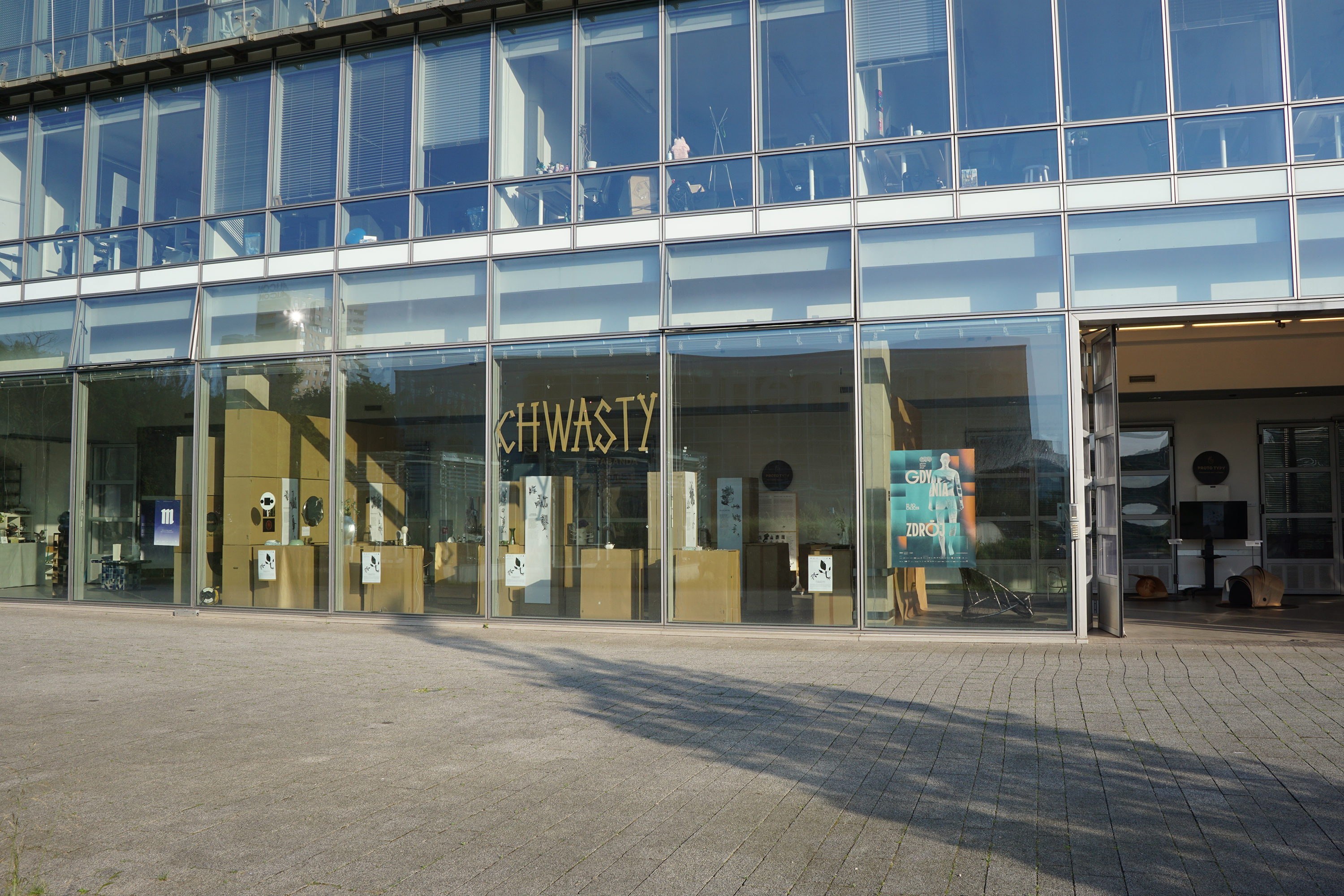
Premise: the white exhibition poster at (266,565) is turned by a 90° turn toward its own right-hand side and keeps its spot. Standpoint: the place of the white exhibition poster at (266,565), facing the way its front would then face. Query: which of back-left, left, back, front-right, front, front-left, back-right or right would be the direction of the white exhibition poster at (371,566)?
back-left

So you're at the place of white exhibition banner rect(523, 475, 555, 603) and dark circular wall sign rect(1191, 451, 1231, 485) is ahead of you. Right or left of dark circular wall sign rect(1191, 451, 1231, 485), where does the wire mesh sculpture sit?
right

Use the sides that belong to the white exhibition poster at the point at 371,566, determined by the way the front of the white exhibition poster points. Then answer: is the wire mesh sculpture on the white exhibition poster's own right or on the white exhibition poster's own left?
on the white exhibition poster's own left

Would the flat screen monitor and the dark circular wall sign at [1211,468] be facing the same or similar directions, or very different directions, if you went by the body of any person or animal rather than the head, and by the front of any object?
same or similar directions

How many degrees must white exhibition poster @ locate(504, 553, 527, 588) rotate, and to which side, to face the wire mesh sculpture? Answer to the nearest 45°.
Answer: approximately 45° to its left

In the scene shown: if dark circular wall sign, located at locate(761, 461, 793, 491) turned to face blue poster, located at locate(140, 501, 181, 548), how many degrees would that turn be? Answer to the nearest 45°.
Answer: approximately 90° to its right

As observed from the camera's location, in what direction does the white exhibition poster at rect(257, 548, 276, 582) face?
facing the viewer

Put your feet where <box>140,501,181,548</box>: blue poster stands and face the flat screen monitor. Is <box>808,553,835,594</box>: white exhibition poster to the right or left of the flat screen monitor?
right

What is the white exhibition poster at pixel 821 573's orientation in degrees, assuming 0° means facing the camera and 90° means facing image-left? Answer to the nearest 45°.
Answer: approximately 0°

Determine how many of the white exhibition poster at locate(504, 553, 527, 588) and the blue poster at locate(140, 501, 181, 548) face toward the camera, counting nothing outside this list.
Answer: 2

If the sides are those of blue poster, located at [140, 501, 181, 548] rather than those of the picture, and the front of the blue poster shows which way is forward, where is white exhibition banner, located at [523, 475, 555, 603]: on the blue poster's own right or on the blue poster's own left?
on the blue poster's own left

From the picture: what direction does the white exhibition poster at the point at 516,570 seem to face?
toward the camera

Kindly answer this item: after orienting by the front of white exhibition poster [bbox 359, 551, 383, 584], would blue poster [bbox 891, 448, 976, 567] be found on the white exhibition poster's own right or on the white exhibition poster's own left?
on the white exhibition poster's own left

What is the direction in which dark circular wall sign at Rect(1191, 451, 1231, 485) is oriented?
toward the camera

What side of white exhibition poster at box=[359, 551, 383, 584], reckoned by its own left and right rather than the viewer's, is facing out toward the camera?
front

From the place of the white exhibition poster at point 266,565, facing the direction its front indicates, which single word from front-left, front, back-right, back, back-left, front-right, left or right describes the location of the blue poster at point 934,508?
front-left

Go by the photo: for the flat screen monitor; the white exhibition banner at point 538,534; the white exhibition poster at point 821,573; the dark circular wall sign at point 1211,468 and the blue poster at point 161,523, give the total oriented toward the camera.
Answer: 5
